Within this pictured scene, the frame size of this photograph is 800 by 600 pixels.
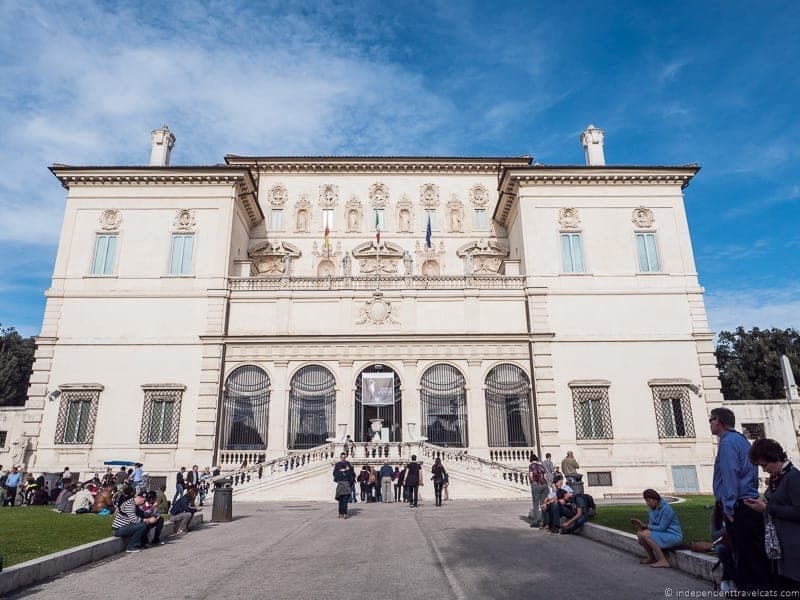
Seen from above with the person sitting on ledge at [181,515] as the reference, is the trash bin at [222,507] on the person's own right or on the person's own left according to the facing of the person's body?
on the person's own left

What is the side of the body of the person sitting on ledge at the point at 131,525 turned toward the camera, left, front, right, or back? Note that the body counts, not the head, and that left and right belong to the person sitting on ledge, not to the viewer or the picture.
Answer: right

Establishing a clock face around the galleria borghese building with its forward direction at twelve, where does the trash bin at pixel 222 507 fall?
The trash bin is roughly at 1 o'clock from the galleria borghese building.

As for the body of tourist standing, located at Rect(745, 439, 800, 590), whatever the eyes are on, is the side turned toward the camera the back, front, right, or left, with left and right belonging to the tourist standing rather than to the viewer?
left

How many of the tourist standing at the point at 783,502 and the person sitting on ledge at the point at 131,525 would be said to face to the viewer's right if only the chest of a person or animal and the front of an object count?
1

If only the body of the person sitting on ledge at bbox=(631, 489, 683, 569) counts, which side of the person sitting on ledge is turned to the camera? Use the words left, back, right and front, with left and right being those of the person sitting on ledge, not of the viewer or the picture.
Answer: left

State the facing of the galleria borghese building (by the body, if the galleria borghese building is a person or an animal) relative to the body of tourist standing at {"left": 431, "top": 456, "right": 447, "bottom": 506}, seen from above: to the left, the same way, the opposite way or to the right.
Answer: the opposite way

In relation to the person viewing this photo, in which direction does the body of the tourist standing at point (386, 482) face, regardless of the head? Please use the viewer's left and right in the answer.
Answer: facing away from the viewer

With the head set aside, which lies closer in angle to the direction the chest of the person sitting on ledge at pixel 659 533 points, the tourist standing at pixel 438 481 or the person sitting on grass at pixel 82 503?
the person sitting on grass

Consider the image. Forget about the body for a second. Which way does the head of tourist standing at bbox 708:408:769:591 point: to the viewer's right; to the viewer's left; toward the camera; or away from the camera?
to the viewer's left

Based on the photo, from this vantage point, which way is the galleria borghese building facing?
toward the camera

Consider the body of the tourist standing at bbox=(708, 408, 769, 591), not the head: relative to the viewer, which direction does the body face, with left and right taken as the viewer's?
facing to the left of the viewer

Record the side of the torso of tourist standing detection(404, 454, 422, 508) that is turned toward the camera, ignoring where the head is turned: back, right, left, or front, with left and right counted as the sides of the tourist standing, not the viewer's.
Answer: back

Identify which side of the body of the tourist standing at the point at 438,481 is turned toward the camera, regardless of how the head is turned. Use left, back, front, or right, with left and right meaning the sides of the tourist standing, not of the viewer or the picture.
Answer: back

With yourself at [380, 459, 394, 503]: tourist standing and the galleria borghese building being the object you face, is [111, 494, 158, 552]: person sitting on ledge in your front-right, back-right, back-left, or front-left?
back-left

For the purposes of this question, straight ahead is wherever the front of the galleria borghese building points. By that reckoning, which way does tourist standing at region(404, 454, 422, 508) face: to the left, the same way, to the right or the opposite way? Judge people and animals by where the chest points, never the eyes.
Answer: the opposite way
